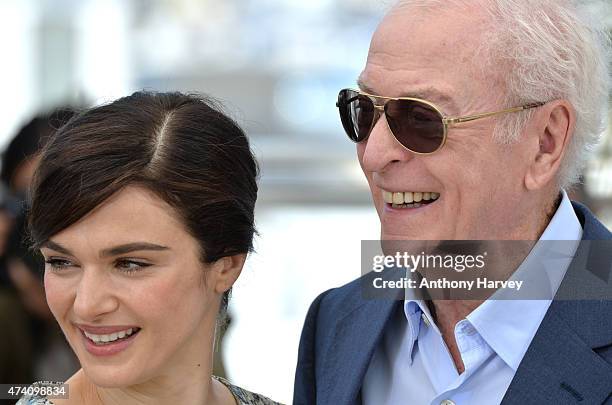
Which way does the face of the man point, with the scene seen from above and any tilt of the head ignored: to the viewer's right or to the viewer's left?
to the viewer's left

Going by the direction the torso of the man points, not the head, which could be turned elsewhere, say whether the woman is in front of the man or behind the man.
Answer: in front

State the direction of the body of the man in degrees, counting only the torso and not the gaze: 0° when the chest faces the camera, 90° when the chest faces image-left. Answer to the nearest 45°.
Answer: approximately 45°
